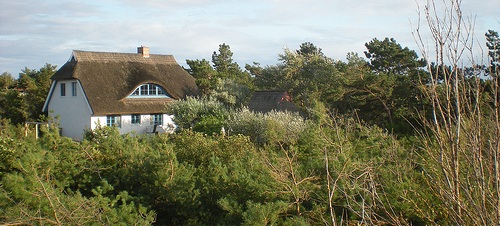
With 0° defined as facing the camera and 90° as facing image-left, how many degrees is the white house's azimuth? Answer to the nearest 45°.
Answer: approximately 315°
